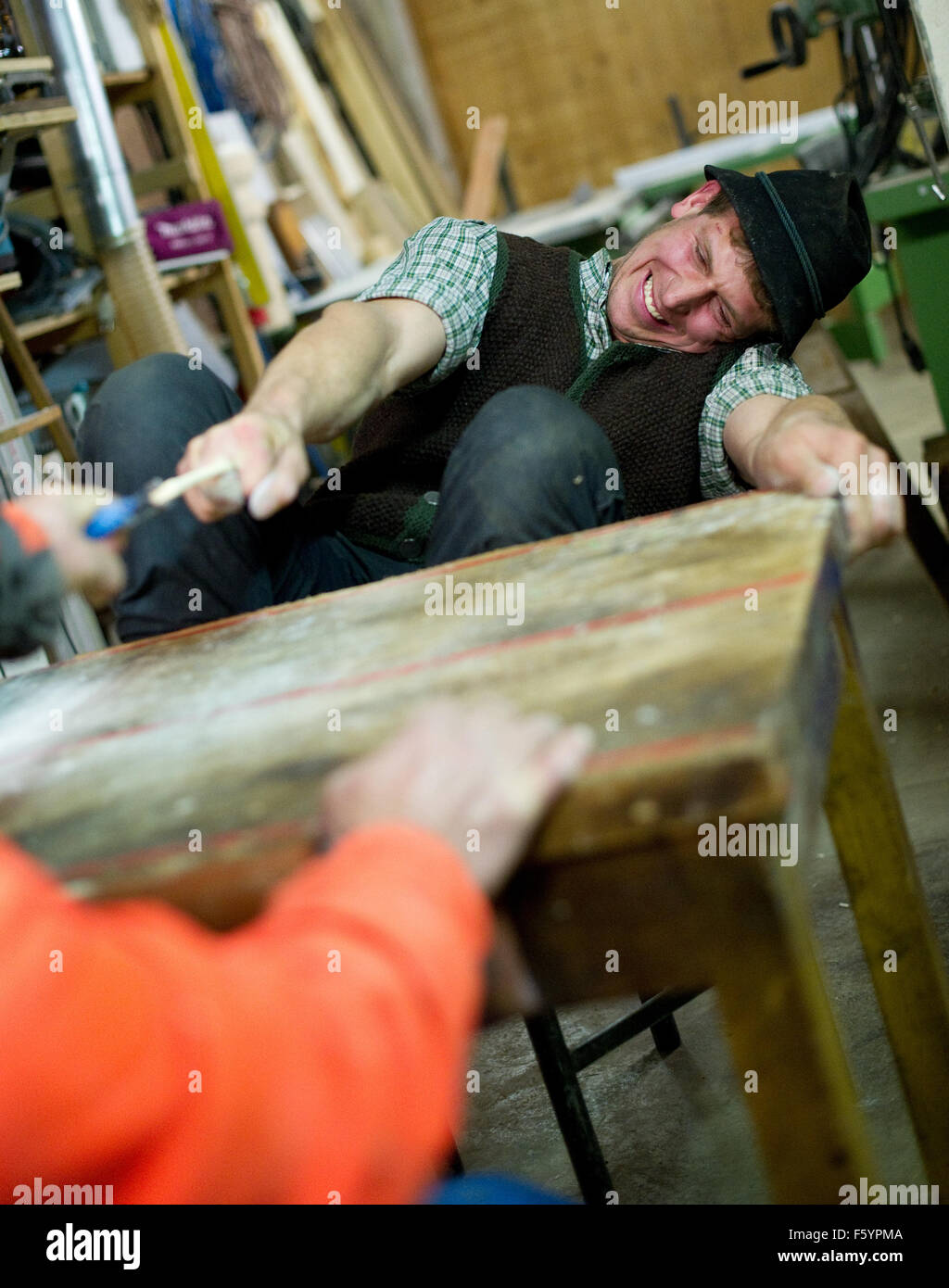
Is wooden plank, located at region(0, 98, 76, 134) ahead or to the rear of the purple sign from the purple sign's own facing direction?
ahead

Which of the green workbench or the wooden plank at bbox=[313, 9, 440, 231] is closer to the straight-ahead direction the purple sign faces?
the green workbench

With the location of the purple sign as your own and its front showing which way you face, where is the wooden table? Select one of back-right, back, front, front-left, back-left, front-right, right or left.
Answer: front

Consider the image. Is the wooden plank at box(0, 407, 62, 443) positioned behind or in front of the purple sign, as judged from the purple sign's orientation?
in front

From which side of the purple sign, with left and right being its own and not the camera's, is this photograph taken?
front
